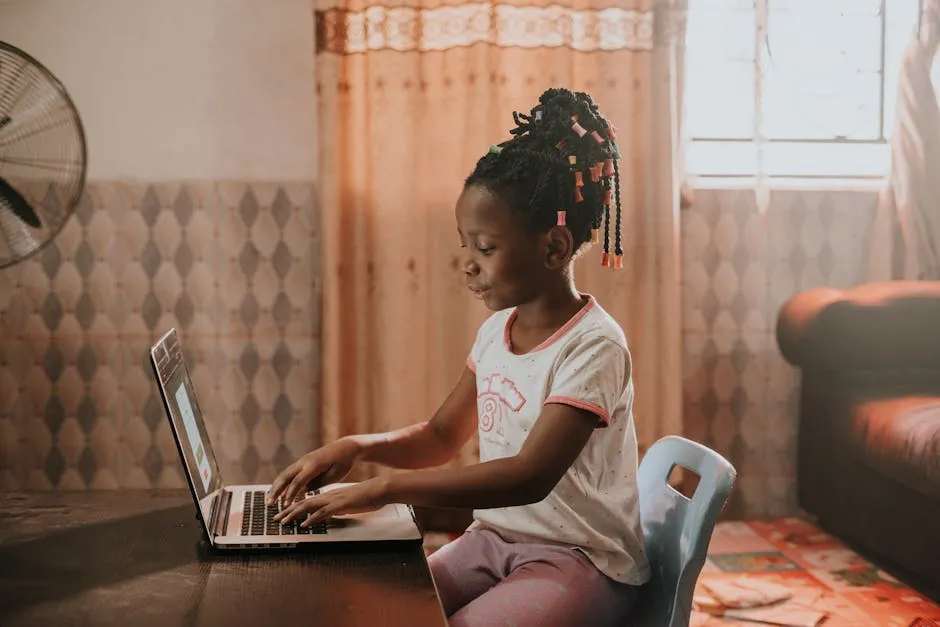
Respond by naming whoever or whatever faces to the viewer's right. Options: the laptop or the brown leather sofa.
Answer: the laptop

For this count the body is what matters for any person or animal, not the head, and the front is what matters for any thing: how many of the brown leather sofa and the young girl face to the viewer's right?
0

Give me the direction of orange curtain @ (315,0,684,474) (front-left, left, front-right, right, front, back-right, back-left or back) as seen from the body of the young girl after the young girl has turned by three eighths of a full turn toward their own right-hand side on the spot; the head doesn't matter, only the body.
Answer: front

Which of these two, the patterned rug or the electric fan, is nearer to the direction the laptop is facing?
the patterned rug

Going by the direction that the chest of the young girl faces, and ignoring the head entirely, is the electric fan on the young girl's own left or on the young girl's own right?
on the young girl's own right

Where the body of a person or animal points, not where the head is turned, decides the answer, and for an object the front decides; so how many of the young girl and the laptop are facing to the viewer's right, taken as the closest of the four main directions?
1

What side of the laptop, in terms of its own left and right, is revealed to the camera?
right

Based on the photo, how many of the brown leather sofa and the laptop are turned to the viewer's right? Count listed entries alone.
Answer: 1

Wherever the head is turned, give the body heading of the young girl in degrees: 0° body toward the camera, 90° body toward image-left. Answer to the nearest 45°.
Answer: approximately 45°

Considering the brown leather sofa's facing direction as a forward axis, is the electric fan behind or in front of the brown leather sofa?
in front

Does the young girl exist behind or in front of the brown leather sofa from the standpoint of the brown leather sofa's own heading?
in front

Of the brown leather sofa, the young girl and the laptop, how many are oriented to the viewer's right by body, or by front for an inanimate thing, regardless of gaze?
1

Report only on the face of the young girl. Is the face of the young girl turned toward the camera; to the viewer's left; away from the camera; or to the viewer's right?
to the viewer's left

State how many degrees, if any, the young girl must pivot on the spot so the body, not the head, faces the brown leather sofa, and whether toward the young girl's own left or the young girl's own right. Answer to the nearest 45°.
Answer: approximately 180°
